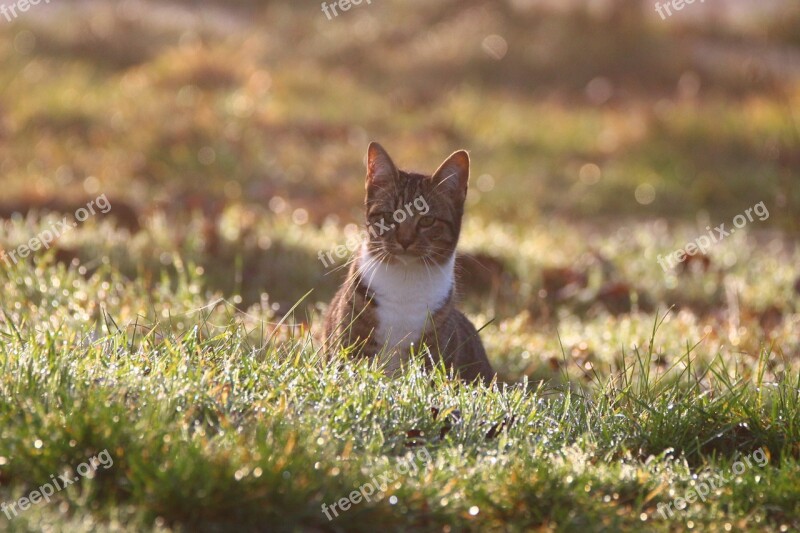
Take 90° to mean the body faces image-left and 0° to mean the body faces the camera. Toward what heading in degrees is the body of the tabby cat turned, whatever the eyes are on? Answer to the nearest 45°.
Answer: approximately 0°
